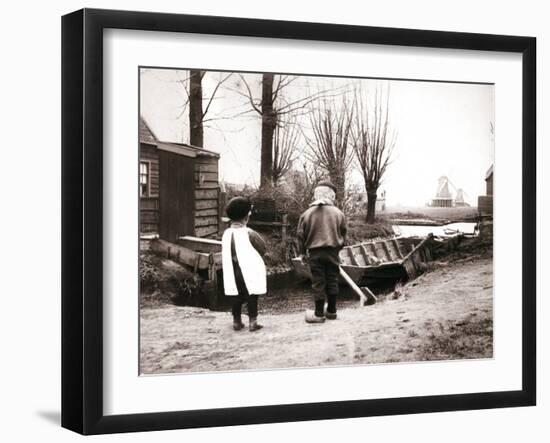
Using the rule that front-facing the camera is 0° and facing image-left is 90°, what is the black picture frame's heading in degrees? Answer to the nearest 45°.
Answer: approximately 315°
